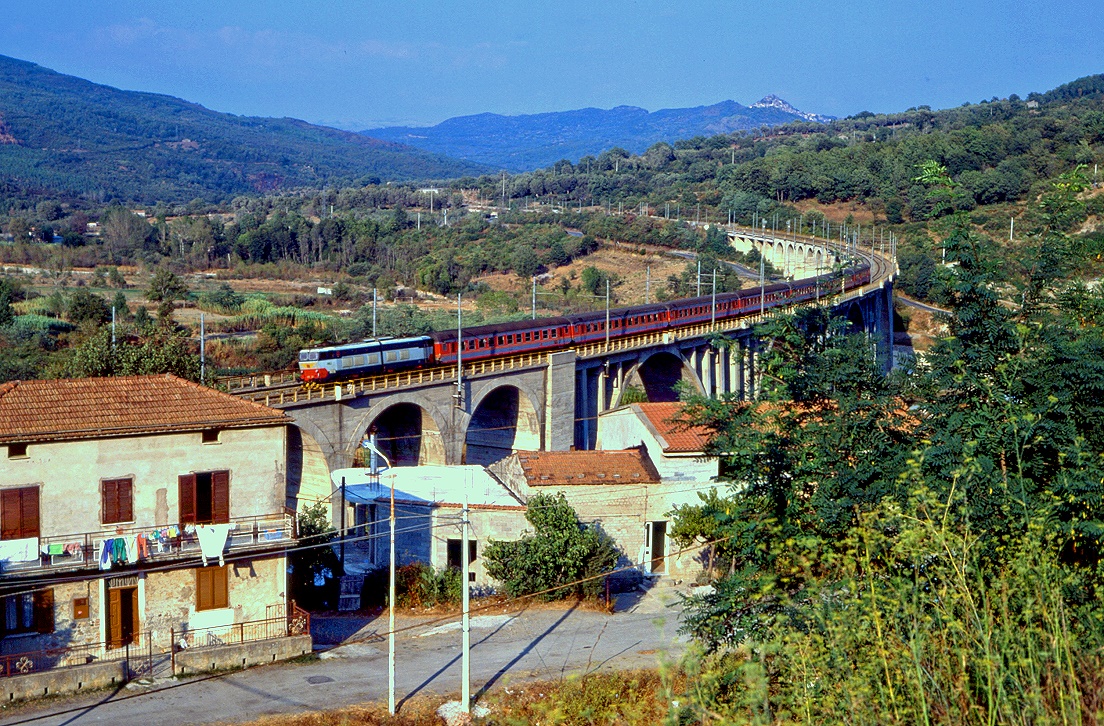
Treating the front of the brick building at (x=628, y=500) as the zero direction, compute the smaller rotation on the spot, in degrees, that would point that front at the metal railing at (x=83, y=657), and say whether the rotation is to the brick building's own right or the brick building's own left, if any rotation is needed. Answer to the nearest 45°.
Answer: approximately 45° to the brick building's own right

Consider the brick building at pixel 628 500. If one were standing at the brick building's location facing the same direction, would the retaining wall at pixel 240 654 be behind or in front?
in front

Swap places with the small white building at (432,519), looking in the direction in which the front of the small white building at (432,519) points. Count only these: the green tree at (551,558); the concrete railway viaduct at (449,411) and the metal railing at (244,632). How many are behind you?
1

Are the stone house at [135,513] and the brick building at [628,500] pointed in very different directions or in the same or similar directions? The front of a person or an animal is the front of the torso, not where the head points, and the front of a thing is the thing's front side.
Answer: same or similar directions

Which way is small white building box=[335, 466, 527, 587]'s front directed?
toward the camera

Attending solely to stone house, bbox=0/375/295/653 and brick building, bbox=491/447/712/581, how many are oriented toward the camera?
2

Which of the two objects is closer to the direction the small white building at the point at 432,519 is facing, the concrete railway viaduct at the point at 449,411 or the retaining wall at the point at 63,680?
the retaining wall

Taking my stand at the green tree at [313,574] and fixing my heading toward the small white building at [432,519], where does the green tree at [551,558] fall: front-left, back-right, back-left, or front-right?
front-right

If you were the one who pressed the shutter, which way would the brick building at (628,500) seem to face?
facing the viewer

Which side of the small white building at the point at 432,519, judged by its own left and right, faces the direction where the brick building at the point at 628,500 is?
left

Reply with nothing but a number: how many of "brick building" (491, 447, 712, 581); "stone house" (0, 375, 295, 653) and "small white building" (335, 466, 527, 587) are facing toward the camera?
3

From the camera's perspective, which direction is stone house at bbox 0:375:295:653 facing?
toward the camera

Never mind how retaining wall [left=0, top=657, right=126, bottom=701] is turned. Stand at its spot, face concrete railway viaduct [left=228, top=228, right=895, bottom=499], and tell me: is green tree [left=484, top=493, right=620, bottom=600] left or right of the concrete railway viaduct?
right
